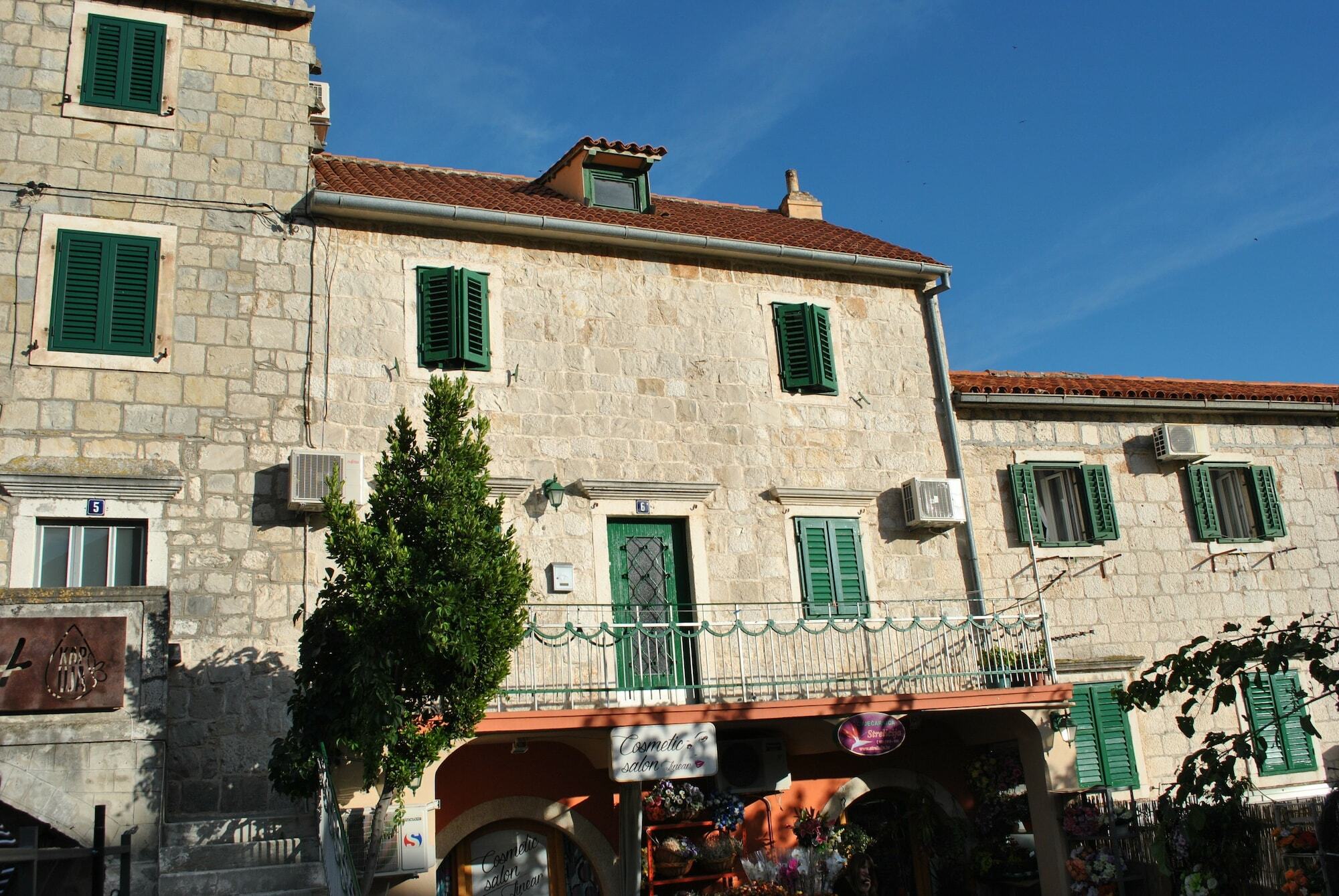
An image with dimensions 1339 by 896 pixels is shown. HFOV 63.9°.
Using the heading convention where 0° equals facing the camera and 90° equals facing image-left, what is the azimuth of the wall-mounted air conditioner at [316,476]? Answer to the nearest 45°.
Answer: approximately 0°

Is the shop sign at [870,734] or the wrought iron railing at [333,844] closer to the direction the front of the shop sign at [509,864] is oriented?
the wrought iron railing

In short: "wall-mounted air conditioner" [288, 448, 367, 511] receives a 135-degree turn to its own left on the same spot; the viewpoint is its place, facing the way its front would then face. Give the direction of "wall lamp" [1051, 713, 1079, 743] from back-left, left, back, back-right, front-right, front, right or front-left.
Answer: front-right

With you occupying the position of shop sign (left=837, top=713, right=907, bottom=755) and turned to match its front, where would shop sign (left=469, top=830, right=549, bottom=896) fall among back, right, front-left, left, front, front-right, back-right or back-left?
right

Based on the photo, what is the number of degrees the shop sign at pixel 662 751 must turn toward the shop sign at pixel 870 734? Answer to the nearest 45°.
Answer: approximately 90° to its left

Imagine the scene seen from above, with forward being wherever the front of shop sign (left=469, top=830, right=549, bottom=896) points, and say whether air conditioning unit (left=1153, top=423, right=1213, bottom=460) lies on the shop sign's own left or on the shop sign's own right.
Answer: on the shop sign's own left

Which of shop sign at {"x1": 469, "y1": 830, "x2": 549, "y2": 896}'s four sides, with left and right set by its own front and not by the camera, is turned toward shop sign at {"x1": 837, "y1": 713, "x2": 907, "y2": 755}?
left
